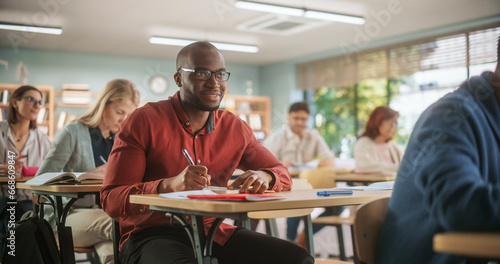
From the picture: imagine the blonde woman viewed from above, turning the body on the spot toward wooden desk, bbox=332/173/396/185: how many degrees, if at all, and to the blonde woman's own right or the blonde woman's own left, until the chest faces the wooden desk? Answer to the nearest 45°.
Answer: approximately 45° to the blonde woman's own left

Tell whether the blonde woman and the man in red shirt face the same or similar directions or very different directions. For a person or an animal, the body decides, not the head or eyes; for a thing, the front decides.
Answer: same or similar directions

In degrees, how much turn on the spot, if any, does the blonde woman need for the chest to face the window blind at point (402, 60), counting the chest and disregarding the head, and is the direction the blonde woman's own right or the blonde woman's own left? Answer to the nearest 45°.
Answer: approximately 90° to the blonde woman's own left

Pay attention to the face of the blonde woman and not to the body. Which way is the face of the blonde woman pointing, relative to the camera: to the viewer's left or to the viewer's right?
to the viewer's right

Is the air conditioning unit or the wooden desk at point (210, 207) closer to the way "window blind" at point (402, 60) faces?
the air conditioning unit

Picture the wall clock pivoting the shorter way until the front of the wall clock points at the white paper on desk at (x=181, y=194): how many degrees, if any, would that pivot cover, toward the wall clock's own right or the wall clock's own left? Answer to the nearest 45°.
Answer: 0° — it already faces it

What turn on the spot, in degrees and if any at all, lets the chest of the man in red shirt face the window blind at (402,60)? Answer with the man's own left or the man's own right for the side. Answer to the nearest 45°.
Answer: approximately 90° to the man's own left

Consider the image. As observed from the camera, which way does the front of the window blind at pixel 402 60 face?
facing the viewer and to the left of the viewer

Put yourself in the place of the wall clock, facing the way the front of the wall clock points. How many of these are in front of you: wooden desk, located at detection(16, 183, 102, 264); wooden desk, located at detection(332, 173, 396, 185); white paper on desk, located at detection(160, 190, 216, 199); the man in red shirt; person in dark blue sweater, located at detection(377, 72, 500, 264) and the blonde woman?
6

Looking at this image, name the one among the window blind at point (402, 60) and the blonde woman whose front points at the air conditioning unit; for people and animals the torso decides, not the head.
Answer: the window blind

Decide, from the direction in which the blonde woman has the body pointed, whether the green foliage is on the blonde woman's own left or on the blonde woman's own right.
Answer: on the blonde woman's own left

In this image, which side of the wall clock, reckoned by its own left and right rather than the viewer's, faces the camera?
front

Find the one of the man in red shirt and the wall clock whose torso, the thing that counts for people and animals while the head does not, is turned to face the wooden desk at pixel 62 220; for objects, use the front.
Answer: the wall clock

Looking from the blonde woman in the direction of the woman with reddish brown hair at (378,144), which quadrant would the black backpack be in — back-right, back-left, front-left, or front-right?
back-right

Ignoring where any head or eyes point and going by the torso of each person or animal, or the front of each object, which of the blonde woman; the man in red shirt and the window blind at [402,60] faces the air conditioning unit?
the window blind

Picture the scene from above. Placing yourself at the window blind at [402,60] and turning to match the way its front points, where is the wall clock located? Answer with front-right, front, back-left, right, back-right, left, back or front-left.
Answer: front-right

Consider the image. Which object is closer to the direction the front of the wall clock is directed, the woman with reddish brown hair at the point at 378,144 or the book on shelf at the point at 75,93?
the woman with reddish brown hair

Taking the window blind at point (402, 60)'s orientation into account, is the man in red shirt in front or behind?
in front

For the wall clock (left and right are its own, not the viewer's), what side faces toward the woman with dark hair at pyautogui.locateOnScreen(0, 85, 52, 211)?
front

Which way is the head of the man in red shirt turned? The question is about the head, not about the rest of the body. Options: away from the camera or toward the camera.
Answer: toward the camera
